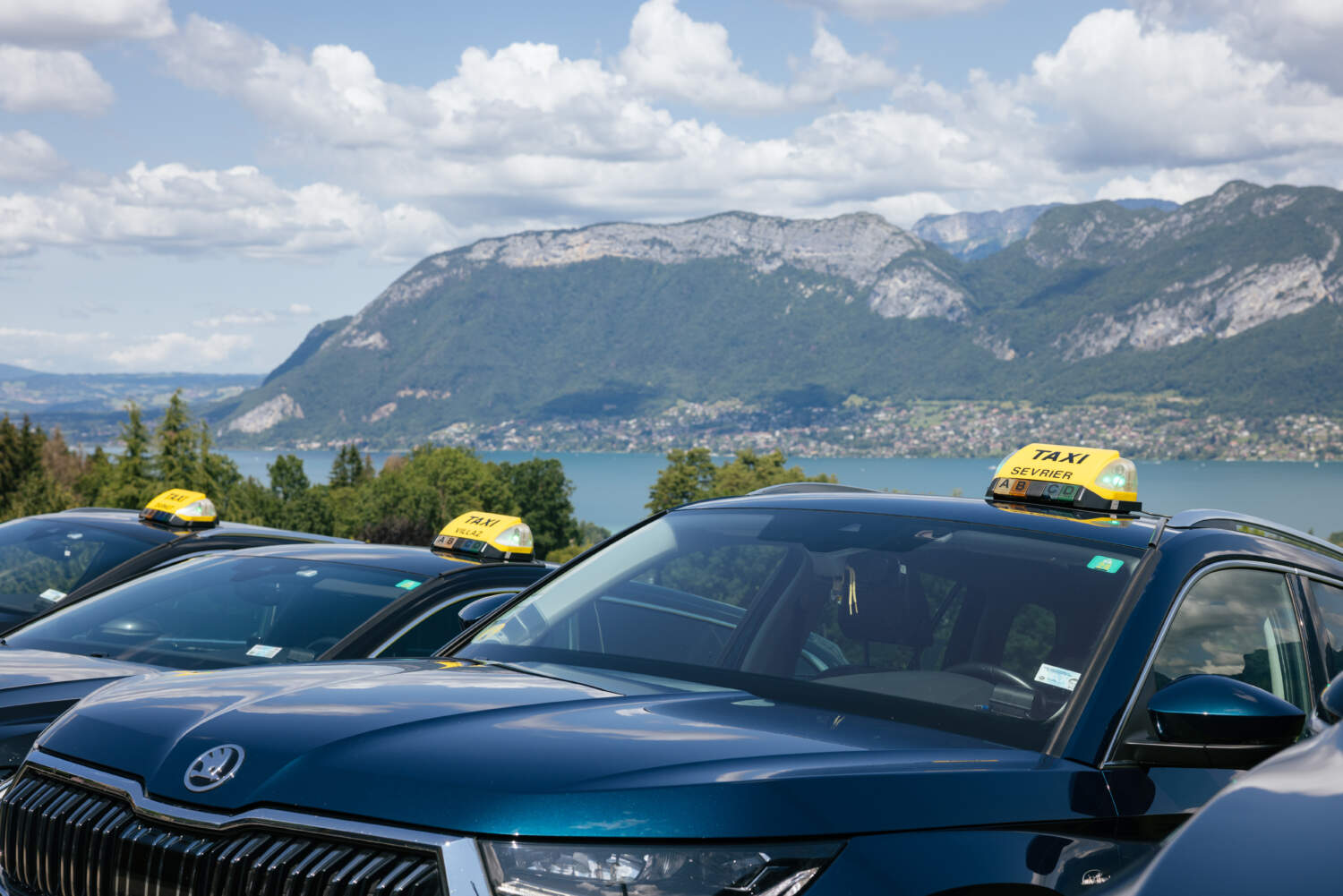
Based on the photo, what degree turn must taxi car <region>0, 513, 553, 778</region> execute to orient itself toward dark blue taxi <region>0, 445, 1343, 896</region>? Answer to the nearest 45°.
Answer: approximately 45° to its left

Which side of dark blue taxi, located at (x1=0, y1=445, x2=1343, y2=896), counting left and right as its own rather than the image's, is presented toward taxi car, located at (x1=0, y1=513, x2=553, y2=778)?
right

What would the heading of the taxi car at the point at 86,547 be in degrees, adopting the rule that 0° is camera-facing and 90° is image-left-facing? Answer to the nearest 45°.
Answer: approximately 45°

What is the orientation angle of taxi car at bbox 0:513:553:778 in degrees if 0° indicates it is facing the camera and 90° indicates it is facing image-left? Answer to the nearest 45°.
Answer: approximately 45°

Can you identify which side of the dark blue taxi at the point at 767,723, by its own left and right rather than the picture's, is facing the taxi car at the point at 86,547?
right

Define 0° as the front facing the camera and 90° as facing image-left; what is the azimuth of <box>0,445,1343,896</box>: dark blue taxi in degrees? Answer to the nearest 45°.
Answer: approximately 45°

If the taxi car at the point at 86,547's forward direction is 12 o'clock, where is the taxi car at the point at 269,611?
the taxi car at the point at 269,611 is roughly at 10 o'clock from the taxi car at the point at 86,547.
